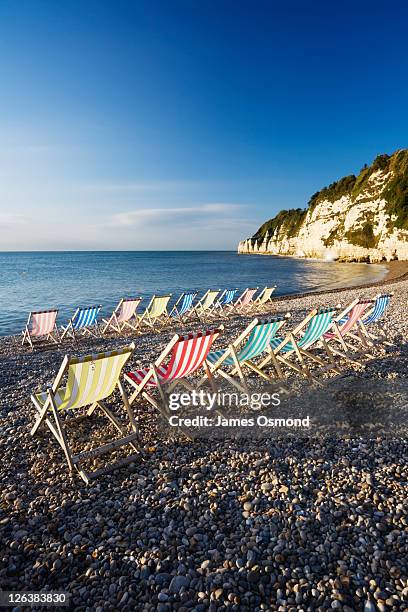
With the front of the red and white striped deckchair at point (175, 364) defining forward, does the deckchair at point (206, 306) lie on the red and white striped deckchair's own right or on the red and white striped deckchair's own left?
on the red and white striped deckchair's own right

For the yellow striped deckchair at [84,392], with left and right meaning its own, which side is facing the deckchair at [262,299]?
right

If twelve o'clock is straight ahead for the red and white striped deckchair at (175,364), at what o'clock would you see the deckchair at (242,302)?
The deckchair is roughly at 2 o'clock from the red and white striped deckchair.

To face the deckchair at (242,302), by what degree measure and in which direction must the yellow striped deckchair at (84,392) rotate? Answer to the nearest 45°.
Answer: approximately 90° to its right

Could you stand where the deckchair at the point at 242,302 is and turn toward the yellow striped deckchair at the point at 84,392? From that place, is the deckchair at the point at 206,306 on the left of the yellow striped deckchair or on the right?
right

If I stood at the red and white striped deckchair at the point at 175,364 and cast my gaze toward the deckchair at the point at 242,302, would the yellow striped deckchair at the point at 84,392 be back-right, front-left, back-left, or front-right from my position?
back-left

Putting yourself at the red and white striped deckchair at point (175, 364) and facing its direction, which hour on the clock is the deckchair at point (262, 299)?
The deckchair is roughly at 2 o'clock from the red and white striped deckchair.

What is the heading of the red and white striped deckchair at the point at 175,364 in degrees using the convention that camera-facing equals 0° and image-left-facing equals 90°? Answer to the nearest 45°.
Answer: approximately 135°

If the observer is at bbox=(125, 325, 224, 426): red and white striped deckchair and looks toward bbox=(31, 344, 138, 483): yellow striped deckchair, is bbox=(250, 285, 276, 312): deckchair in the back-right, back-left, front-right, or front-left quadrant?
back-right

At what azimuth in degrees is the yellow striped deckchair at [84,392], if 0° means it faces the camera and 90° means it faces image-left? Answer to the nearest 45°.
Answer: approximately 135°
